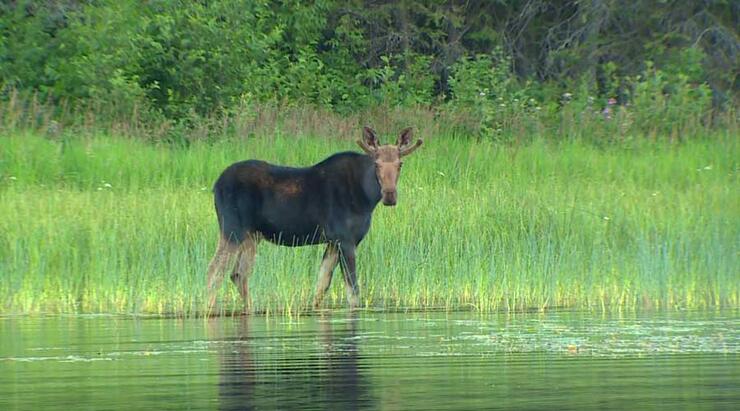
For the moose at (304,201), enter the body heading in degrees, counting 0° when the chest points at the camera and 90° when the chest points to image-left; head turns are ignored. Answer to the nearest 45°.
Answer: approximately 270°
